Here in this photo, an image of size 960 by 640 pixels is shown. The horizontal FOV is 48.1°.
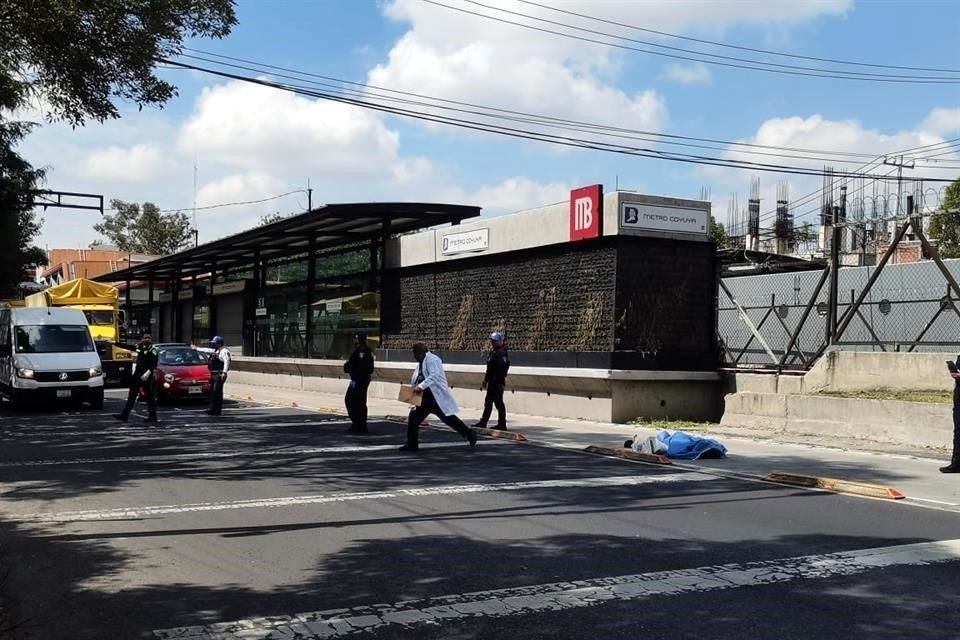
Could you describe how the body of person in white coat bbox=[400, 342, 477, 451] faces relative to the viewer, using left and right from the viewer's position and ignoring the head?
facing to the left of the viewer

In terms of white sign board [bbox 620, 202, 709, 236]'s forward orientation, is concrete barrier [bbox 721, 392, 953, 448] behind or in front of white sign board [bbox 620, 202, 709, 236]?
in front

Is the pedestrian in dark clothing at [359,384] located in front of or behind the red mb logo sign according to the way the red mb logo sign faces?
in front

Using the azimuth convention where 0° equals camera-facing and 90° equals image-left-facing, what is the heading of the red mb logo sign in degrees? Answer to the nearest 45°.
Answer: approximately 45°

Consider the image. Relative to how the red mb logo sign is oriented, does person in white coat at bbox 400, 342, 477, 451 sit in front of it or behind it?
in front

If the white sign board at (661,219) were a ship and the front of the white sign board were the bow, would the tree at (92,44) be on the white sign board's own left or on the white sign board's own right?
on the white sign board's own right

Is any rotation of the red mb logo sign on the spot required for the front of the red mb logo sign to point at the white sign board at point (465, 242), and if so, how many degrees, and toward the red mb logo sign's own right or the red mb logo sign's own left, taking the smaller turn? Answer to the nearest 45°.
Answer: approximately 90° to the red mb logo sign's own right

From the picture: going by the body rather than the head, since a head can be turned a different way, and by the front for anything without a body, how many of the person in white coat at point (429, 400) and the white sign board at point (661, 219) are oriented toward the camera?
1

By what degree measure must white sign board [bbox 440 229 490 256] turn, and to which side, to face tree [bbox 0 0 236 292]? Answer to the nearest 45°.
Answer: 0° — it already faces it

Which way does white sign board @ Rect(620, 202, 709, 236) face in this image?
toward the camera
